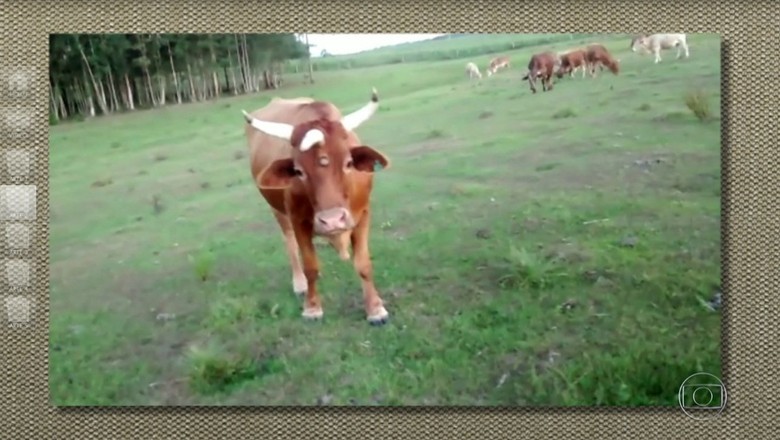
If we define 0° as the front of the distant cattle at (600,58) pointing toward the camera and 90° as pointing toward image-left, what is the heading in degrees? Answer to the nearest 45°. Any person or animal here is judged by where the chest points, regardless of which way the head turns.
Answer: approximately 270°

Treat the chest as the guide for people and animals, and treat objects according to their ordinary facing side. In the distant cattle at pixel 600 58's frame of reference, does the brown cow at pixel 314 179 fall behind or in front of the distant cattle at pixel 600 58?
behind

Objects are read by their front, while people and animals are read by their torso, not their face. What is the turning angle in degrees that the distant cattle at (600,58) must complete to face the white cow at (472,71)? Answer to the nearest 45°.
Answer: approximately 180°
